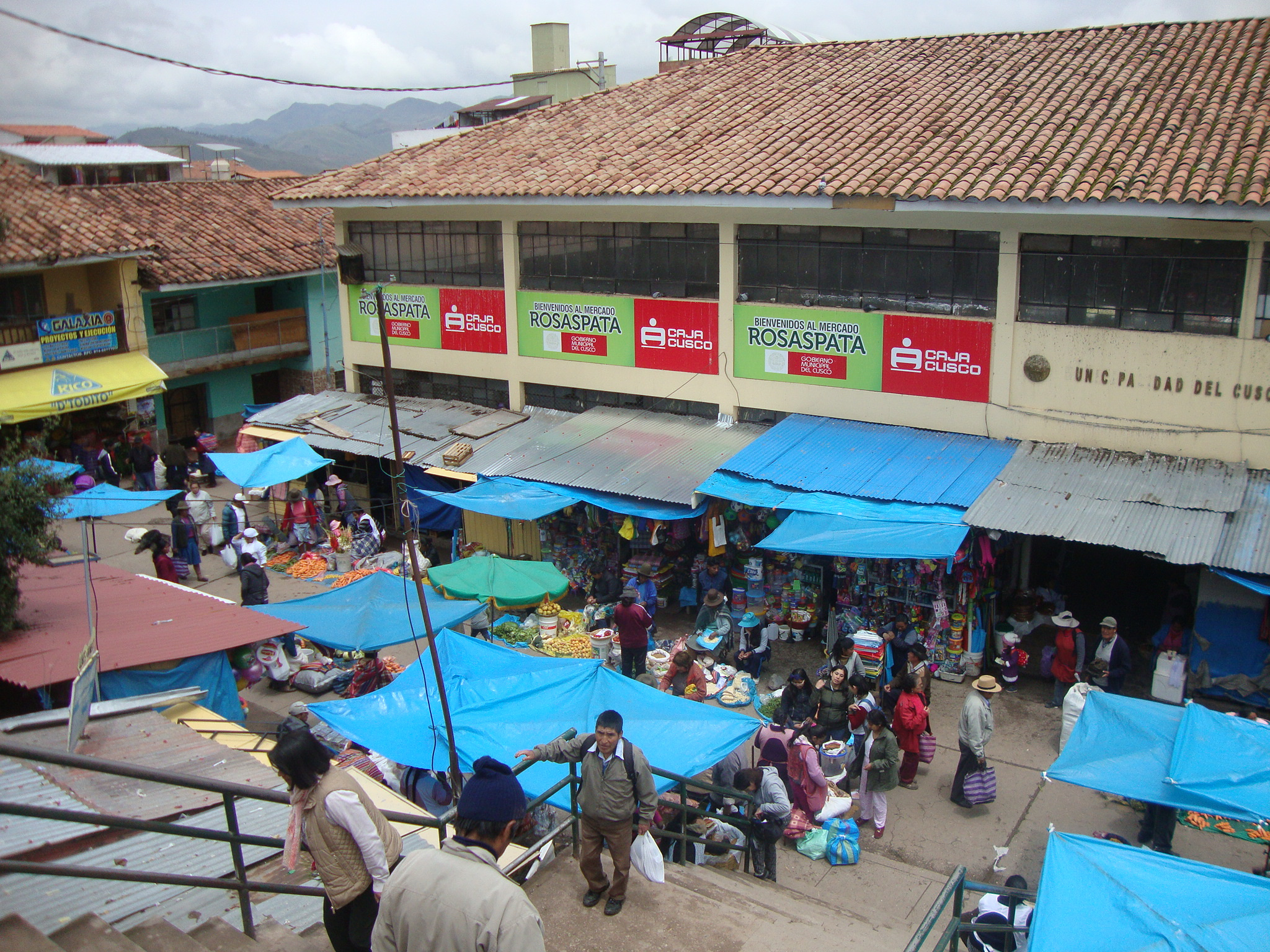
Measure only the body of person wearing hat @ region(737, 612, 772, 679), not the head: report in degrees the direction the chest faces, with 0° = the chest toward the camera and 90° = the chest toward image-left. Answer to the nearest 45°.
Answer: approximately 45°

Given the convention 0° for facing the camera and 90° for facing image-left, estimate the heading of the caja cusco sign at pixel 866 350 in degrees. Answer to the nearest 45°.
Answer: approximately 45°

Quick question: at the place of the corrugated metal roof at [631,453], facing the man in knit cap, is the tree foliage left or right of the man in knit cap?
right

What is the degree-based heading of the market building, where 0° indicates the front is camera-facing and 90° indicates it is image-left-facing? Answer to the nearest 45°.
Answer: approximately 45°

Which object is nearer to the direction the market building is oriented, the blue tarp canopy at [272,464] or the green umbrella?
the green umbrella
